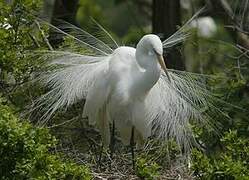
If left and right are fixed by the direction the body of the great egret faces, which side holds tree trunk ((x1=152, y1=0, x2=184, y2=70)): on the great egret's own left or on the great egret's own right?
on the great egret's own left

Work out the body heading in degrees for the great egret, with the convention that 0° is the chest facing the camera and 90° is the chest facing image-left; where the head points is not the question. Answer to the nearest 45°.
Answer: approximately 315°
